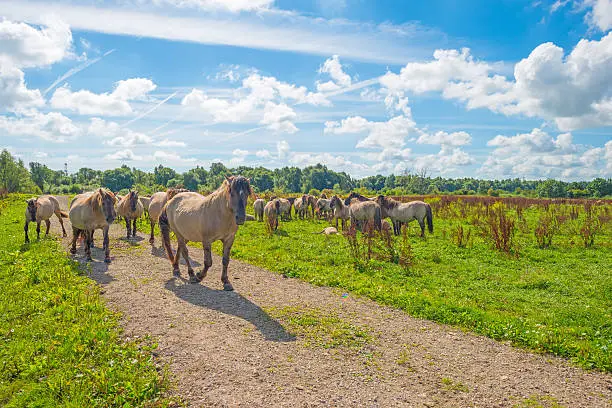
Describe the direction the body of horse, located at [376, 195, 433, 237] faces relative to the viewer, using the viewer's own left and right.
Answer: facing to the left of the viewer

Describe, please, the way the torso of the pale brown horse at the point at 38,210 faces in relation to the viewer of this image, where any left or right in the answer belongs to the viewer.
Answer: facing the viewer and to the left of the viewer

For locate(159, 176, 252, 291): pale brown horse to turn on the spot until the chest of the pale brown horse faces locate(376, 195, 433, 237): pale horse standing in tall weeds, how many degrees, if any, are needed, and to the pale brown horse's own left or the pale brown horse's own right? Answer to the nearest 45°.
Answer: approximately 90° to the pale brown horse's own left

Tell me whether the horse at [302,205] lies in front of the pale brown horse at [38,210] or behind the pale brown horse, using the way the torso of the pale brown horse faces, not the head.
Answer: behind

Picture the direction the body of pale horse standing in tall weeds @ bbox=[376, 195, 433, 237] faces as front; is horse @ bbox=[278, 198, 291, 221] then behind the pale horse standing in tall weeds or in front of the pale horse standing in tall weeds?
in front

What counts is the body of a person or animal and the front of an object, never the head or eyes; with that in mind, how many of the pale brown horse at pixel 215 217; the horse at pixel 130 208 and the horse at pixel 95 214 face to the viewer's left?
0

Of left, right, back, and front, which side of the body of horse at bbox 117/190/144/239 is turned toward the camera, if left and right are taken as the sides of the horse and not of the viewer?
front

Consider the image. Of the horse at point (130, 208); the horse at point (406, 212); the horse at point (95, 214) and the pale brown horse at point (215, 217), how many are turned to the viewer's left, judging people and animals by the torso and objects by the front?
1

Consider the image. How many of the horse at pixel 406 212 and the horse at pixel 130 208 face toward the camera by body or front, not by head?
1

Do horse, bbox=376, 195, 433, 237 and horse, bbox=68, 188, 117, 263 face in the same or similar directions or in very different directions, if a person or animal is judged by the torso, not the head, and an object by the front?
very different directions

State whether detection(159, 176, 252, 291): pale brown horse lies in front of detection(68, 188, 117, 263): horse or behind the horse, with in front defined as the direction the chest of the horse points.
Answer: in front

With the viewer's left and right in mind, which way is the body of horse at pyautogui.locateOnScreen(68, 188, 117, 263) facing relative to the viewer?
facing the viewer and to the right of the viewer

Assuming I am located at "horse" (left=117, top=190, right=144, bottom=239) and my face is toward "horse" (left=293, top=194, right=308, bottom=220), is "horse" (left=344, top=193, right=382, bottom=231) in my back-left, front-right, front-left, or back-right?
front-right
